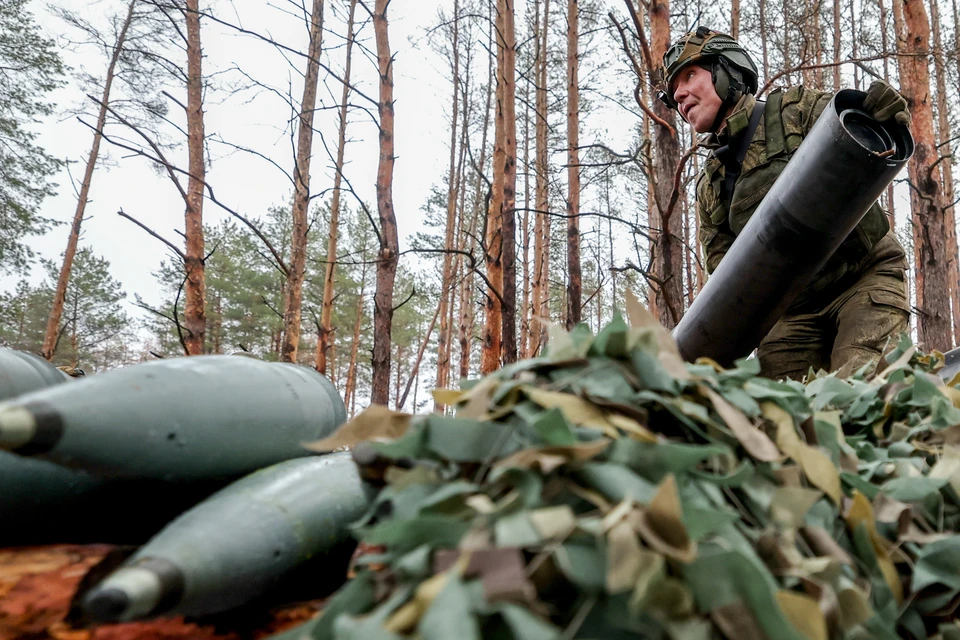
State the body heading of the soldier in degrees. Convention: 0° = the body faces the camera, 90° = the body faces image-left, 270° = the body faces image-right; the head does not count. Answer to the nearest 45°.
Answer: approximately 45°

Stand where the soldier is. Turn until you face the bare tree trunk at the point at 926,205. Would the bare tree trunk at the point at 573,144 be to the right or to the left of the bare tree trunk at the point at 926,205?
left

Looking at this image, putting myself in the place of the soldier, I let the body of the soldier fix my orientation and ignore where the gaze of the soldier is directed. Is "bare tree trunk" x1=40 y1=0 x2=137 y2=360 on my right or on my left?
on my right

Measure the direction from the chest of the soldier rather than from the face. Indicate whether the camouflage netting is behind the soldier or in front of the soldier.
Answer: in front

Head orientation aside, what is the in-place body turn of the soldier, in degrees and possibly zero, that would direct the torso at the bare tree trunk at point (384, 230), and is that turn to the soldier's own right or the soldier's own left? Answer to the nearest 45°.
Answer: approximately 90° to the soldier's own right

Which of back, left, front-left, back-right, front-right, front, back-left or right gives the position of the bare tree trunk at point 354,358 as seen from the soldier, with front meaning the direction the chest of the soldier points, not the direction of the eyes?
right

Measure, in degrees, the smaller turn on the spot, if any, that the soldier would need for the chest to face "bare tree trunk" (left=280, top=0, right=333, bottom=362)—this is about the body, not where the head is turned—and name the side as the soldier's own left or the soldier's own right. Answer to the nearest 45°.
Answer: approximately 90° to the soldier's own right

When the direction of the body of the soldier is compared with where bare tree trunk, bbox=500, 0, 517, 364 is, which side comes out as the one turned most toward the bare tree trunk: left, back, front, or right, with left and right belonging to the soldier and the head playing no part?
right

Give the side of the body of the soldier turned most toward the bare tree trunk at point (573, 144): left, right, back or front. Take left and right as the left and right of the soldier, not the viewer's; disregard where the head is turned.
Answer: right

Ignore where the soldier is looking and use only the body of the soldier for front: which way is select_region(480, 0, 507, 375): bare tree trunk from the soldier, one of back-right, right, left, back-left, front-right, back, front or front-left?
right

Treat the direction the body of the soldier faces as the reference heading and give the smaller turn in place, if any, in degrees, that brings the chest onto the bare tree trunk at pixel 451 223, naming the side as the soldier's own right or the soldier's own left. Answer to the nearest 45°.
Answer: approximately 90° to the soldier's own right
